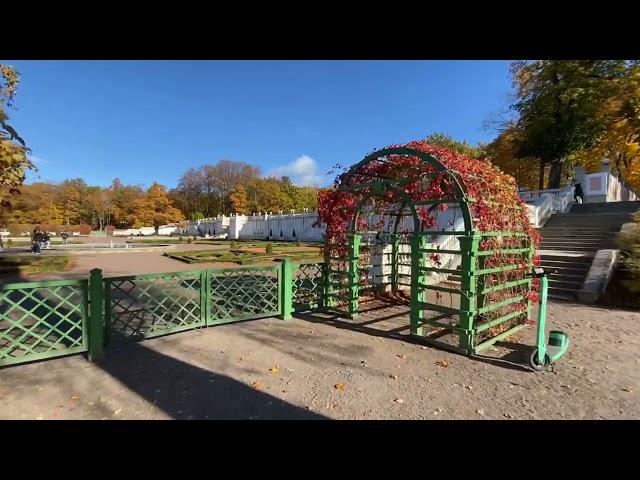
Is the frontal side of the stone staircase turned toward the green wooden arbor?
yes

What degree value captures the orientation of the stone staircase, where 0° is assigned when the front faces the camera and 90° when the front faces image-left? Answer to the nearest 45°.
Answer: approximately 0°

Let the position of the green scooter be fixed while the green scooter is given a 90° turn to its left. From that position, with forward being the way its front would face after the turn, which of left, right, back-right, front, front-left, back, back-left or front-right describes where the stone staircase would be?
back-left

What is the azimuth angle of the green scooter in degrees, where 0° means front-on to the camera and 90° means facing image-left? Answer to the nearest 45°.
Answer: approximately 45°

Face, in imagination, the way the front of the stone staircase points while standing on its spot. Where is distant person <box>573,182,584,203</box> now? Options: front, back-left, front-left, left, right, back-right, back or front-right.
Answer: back

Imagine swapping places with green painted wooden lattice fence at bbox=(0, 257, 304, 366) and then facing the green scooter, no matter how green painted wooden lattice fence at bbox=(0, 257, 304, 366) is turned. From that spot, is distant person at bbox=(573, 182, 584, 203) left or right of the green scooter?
left

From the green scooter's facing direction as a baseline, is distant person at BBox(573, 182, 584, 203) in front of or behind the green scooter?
behind

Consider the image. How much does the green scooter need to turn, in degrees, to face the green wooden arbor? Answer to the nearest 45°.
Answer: approximately 45° to its right
